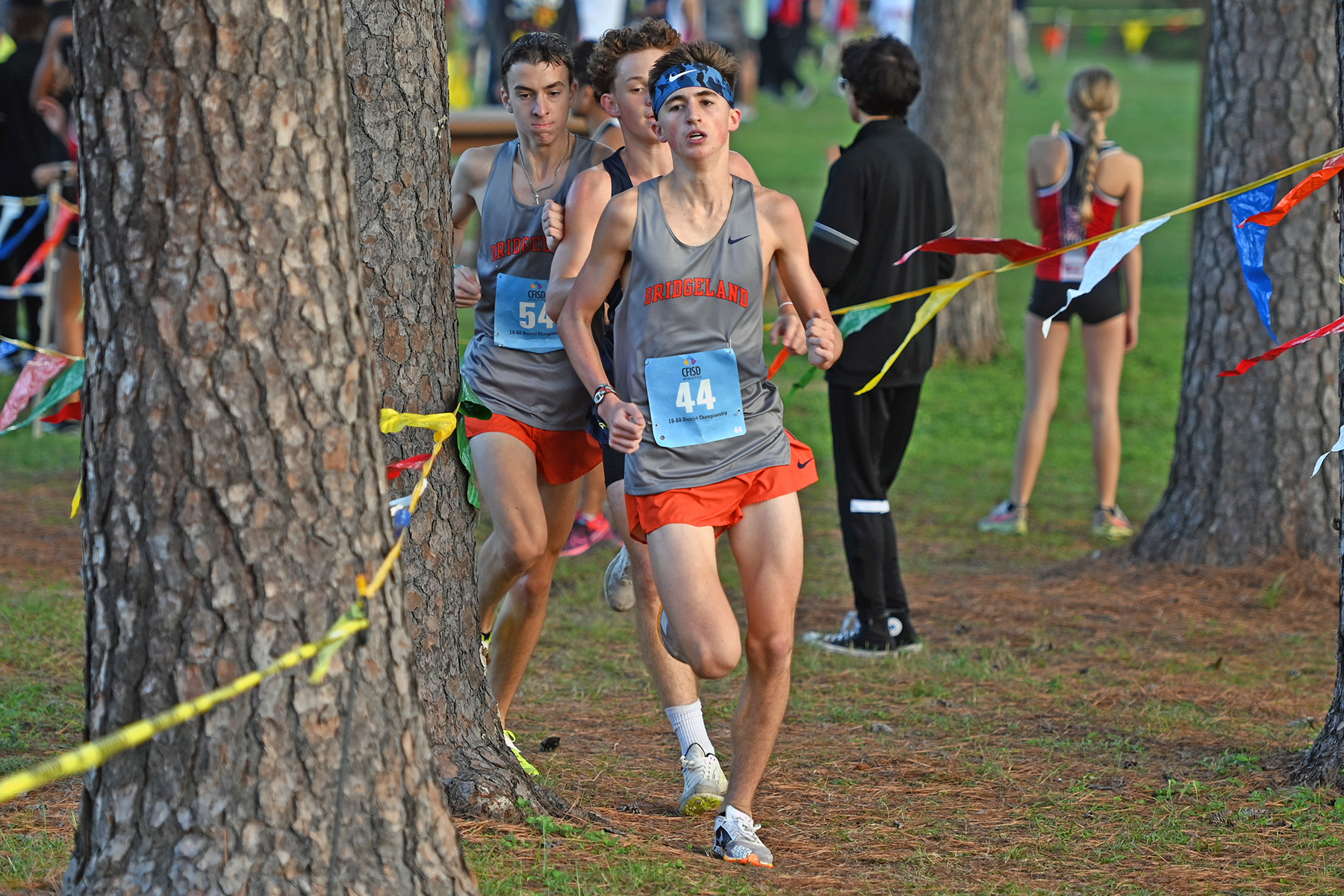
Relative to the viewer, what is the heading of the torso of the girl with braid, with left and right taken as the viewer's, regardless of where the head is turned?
facing away from the viewer

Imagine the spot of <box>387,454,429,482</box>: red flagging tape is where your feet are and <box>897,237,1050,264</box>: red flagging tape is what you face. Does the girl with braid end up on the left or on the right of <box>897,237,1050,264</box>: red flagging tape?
left

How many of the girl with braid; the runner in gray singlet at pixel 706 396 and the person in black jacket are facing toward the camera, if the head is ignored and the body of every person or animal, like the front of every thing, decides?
1

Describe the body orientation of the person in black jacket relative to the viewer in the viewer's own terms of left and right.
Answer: facing away from the viewer and to the left of the viewer

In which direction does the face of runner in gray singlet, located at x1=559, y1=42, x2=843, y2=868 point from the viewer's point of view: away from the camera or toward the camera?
toward the camera

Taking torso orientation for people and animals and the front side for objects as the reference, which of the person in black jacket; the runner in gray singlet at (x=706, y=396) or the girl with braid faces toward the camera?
the runner in gray singlet

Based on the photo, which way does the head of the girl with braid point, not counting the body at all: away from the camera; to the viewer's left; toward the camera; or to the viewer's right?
away from the camera

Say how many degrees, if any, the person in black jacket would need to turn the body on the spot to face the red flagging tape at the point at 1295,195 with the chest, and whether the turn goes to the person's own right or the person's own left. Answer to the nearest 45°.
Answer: approximately 180°

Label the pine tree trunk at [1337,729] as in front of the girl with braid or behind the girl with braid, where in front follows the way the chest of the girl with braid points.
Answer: behind

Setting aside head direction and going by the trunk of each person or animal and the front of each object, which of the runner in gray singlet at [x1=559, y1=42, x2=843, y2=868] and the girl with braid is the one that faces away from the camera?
the girl with braid

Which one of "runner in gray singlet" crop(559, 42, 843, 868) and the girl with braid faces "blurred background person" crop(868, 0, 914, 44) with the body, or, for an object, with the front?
the girl with braid

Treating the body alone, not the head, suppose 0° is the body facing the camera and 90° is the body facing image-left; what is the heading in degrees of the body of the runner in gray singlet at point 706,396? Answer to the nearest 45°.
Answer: approximately 0°

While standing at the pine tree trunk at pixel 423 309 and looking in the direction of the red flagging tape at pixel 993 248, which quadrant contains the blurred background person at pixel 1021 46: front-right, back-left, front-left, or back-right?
front-left
